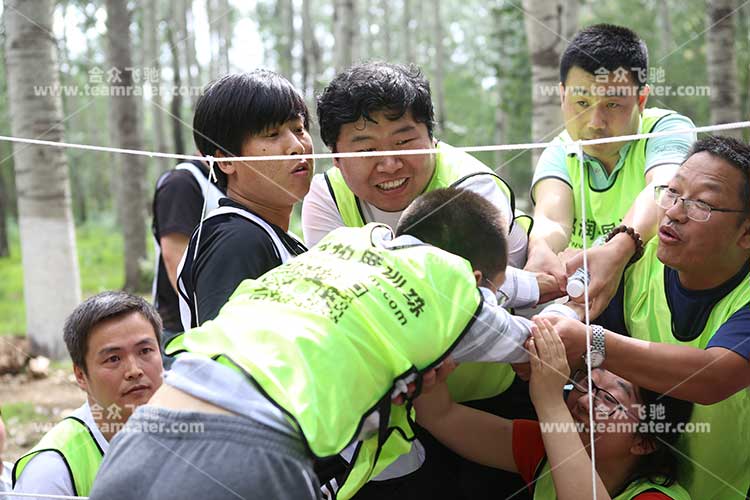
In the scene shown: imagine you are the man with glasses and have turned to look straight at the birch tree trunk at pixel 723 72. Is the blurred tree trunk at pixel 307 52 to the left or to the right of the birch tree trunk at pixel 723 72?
left

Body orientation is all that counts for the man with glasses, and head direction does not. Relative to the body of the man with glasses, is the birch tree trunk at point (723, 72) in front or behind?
behind

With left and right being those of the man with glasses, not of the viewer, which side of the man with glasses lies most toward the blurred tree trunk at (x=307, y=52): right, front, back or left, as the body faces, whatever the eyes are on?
right

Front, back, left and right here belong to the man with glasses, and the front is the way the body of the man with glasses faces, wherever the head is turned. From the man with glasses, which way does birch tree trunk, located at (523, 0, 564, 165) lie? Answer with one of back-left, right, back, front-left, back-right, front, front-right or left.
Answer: back-right

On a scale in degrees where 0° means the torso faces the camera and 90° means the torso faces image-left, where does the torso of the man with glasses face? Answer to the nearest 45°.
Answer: approximately 45°

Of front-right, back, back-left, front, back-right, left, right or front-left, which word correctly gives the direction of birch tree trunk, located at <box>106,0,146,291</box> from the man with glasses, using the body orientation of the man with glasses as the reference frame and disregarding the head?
right

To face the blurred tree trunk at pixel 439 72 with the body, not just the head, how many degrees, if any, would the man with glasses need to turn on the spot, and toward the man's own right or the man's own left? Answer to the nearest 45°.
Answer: approximately 135° to the man's own right

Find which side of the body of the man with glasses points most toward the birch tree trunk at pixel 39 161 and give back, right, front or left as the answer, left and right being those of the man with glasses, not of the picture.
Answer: right
